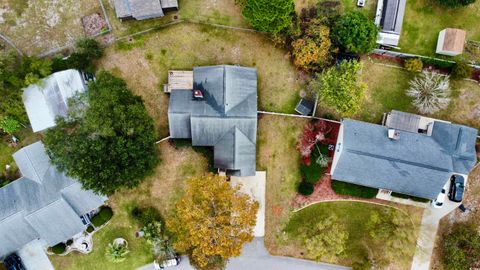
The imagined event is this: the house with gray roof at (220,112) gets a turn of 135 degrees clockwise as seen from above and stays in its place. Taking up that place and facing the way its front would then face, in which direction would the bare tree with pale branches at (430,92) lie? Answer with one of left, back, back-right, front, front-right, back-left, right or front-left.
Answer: back-right

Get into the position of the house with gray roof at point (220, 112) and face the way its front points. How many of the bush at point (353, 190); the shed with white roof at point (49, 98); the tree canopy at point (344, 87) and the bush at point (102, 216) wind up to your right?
2

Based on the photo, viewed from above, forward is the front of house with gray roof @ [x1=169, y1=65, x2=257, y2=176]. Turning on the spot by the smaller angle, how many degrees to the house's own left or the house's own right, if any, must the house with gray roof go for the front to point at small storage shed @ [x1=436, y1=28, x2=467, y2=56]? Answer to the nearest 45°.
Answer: approximately 90° to the house's own left

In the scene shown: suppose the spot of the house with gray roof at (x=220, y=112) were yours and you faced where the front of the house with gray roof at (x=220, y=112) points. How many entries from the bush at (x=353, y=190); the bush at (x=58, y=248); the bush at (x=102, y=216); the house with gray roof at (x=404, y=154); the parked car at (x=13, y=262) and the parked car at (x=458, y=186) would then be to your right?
3

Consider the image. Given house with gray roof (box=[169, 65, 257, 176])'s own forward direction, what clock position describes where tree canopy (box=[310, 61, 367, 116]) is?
The tree canopy is roughly at 9 o'clock from the house with gray roof.

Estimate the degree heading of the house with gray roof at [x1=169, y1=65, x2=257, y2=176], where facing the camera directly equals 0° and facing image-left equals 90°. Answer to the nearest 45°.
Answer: approximately 0°

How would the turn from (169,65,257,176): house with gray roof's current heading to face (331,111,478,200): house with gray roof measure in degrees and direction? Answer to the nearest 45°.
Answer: approximately 90° to its left

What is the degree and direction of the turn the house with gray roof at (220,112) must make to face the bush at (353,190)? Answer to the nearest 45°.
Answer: approximately 90° to its left

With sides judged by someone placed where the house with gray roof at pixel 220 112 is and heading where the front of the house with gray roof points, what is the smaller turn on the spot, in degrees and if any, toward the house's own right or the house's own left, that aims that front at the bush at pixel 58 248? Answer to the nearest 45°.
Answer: approximately 90° to the house's own right

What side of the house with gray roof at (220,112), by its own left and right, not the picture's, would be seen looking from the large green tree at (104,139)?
right

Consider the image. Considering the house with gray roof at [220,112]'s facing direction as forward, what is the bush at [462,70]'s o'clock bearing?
The bush is roughly at 9 o'clock from the house with gray roof.

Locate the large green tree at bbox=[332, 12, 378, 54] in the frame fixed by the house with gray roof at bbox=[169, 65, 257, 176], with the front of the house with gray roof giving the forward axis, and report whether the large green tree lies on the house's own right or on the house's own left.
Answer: on the house's own left

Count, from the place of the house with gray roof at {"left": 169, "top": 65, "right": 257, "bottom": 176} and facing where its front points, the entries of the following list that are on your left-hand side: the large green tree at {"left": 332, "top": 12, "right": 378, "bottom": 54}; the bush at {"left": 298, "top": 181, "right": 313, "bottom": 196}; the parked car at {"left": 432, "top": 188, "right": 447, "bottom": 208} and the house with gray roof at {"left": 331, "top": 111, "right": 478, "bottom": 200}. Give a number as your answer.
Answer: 4
